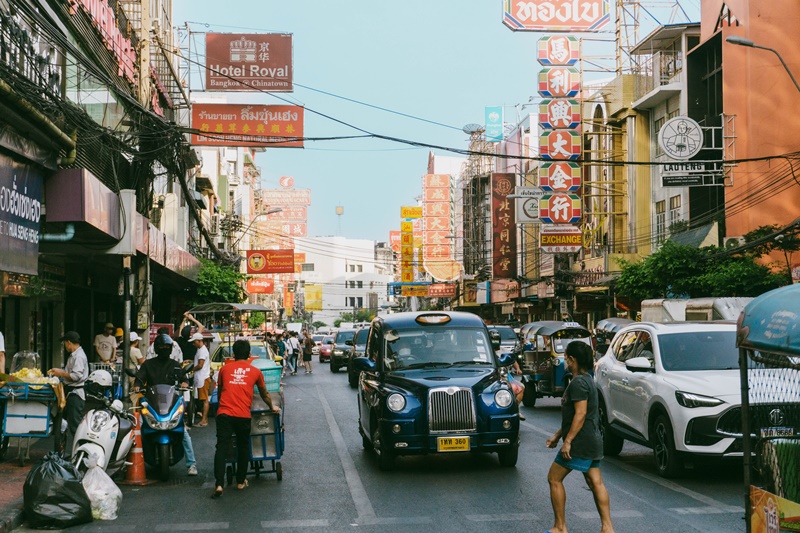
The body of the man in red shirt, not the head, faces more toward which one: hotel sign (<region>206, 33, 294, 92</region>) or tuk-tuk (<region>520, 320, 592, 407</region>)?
the hotel sign

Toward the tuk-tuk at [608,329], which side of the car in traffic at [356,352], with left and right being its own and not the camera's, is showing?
left

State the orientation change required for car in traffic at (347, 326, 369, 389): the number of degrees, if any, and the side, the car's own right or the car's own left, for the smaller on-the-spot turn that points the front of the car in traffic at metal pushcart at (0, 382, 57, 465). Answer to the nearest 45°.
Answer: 0° — it already faces it

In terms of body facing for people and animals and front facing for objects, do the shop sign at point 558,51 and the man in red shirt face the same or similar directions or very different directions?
very different directions

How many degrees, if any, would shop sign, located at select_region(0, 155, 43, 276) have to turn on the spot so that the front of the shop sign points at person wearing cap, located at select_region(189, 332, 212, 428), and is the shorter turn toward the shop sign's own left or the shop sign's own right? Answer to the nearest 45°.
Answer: approximately 90° to the shop sign's own left

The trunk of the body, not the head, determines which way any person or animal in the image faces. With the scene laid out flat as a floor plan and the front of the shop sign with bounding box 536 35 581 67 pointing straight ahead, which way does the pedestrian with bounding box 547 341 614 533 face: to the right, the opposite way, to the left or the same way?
to the right

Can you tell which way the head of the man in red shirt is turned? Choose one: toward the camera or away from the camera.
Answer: away from the camera

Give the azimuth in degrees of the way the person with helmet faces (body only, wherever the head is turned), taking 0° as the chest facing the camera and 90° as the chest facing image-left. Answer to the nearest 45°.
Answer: approximately 0°

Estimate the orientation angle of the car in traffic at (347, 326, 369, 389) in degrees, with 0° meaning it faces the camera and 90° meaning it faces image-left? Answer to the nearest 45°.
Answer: approximately 0°
